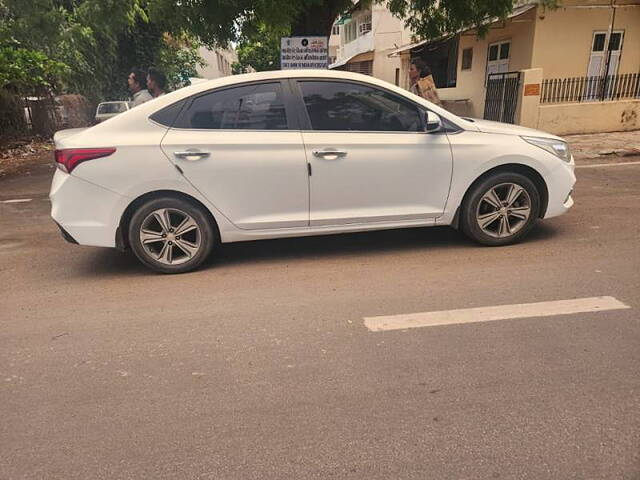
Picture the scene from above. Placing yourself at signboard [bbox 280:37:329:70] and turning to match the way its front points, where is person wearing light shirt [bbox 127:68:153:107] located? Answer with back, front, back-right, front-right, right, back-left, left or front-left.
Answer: front-right

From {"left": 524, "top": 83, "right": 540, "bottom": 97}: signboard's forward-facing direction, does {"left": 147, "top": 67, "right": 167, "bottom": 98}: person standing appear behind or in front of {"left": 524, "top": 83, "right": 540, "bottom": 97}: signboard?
in front

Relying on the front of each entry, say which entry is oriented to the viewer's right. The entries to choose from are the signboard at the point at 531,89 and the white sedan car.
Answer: the white sedan car

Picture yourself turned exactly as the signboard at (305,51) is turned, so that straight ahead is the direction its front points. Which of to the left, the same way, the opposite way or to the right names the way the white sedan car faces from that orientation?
to the left

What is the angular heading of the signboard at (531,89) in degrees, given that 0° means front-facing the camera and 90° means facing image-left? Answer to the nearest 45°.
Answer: approximately 0°

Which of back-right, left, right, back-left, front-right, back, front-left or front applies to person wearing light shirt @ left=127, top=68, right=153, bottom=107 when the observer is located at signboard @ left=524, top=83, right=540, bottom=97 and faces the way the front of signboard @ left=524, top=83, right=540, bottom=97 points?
front-right

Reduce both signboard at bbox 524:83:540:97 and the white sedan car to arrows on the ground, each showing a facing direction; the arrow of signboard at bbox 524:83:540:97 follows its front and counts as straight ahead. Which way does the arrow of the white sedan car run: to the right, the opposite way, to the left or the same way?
to the left

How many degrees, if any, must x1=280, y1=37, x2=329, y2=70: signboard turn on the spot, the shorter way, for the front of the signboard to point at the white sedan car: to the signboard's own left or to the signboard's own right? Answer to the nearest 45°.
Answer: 0° — it already faces it

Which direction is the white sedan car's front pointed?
to the viewer's right

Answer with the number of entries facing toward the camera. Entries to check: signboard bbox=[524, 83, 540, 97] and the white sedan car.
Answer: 1

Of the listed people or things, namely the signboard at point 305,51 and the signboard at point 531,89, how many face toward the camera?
2

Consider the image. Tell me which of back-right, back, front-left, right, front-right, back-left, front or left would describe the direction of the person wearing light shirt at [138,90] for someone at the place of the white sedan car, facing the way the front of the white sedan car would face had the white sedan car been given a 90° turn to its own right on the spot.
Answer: back-right
